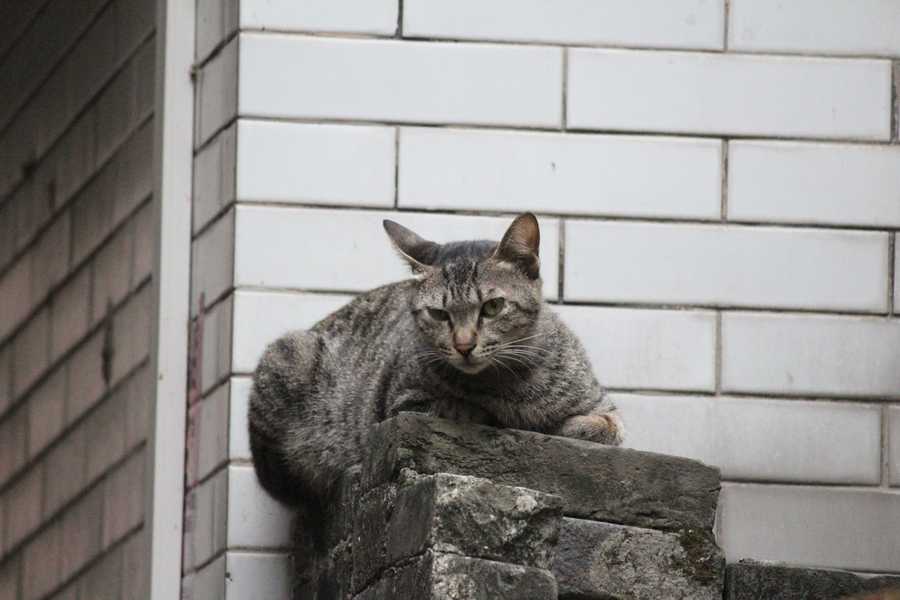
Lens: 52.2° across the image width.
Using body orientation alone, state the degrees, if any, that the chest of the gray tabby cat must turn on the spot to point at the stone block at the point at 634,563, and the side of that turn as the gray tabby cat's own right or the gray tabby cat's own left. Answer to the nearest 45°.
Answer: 0° — it already faces it

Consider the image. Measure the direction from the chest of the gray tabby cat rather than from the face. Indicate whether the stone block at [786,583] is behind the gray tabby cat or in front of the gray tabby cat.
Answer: in front

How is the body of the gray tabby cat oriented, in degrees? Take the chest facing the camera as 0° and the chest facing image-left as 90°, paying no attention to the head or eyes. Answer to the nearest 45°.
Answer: approximately 315°
